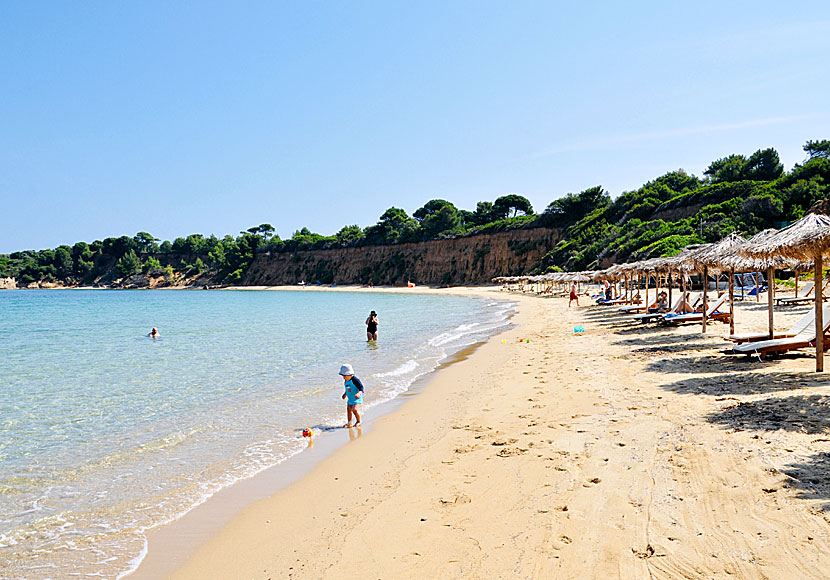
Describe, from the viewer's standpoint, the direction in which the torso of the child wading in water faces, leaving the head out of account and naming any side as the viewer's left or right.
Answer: facing the viewer and to the left of the viewer

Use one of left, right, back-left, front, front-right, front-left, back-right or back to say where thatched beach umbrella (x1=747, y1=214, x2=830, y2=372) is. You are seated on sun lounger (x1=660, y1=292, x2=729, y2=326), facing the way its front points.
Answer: left

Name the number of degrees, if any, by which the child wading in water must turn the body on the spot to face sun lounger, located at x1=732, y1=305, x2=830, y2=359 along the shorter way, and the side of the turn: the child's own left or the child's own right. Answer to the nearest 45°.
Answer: approximately 135° to the child's own left

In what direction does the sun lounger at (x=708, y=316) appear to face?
to the viewer's left

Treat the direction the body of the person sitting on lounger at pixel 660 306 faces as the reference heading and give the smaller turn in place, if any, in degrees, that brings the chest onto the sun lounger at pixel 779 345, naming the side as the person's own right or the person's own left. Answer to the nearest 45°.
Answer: approximately 90° to the person's own left

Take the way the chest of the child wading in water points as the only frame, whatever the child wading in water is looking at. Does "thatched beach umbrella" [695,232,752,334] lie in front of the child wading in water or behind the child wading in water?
behind

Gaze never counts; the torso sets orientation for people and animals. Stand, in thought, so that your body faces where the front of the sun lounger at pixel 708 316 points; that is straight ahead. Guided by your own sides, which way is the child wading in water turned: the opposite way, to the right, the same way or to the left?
to the left

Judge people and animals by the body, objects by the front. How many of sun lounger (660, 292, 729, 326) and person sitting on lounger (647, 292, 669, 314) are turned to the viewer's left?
2

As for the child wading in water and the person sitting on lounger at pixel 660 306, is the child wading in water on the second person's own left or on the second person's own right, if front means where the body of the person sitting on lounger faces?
on the second person's own left

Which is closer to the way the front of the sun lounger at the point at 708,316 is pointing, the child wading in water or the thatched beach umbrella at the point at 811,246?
the child wading in water

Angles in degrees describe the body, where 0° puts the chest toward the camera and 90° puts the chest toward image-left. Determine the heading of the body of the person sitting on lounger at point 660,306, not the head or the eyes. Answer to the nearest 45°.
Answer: approximately 90°

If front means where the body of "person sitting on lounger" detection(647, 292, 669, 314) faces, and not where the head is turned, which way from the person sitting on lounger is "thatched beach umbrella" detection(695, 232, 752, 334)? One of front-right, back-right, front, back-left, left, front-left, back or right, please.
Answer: left

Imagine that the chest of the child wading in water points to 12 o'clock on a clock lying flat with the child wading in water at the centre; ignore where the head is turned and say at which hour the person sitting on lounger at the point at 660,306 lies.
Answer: The person sitting on lounger is roughly at 6 o'clock from the child wading in water.

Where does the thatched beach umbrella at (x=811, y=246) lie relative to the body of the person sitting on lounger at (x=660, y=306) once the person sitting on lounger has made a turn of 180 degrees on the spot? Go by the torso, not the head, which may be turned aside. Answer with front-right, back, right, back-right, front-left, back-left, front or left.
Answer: right
